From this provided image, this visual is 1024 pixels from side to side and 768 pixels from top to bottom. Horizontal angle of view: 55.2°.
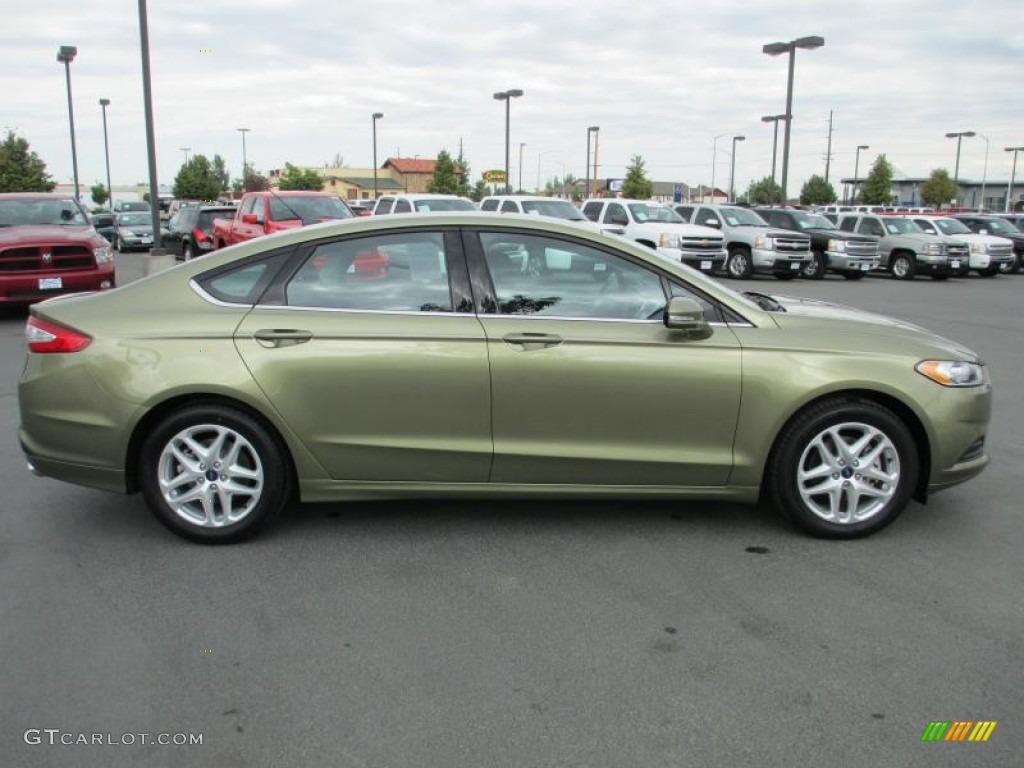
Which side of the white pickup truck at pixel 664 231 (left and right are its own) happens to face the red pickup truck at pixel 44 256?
right

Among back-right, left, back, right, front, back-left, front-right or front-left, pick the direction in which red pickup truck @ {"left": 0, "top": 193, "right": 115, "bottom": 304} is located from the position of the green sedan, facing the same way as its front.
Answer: back-left

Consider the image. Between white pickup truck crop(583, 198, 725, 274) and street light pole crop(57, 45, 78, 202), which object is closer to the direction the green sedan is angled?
the white pickup truck

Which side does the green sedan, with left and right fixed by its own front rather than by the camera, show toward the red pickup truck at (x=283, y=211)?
left

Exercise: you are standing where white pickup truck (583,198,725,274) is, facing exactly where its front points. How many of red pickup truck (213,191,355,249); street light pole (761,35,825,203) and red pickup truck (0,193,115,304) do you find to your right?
2

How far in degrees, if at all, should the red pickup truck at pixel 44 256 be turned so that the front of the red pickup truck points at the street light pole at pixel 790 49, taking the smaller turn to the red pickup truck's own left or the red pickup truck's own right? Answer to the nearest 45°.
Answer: approximately 135° to the red pickup truck's own left

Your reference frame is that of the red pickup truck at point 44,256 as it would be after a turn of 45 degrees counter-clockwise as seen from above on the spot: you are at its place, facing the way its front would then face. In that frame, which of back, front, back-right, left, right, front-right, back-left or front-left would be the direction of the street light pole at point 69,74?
back-left

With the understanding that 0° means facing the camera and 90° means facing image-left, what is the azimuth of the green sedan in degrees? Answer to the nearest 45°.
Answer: approximately 270°

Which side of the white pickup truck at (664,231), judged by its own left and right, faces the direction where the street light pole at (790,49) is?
left

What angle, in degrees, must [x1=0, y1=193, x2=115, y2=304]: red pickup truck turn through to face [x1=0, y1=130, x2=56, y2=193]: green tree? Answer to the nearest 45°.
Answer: approximately 180°
